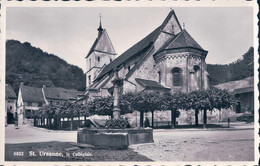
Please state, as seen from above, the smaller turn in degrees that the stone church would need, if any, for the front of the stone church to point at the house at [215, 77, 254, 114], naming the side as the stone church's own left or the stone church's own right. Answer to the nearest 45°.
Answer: approximately 135° to the stone church's own right

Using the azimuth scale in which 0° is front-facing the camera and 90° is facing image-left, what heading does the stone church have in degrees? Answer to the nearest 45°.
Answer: approximately 135°

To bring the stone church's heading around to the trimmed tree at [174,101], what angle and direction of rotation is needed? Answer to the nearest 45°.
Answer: approximately 135° to its left

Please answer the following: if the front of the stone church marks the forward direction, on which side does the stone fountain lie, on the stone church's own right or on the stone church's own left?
on the stone church's own left
